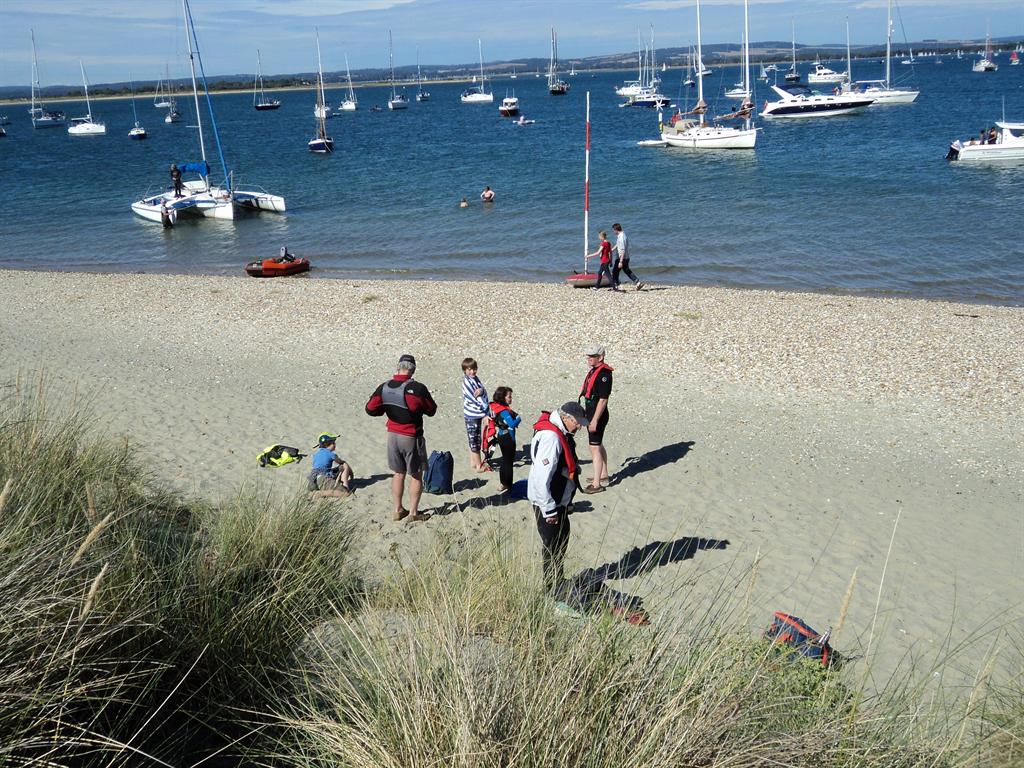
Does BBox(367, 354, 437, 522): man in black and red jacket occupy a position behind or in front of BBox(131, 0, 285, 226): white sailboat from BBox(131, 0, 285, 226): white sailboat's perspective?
in front

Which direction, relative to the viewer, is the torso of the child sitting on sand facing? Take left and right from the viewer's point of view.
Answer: facing away from the viewer and to the right of the viewer

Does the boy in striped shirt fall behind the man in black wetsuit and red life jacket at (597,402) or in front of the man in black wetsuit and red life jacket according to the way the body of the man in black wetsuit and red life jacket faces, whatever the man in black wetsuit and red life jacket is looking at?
in front

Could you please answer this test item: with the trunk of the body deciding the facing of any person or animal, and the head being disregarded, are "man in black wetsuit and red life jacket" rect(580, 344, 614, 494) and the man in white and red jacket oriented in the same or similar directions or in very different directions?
very different directions

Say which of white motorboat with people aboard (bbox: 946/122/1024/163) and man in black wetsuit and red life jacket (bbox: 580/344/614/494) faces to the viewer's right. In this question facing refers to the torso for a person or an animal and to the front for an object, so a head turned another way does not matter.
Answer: the white motorboat with people aboard

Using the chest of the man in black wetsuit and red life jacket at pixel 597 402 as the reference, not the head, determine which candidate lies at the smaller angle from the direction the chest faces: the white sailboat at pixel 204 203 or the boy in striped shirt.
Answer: the boy in striped shirt

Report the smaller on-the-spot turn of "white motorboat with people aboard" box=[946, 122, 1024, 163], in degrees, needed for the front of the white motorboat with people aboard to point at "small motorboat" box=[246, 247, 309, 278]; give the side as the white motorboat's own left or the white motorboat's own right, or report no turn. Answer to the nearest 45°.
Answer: approximately 135° to the white motorboat's own right
